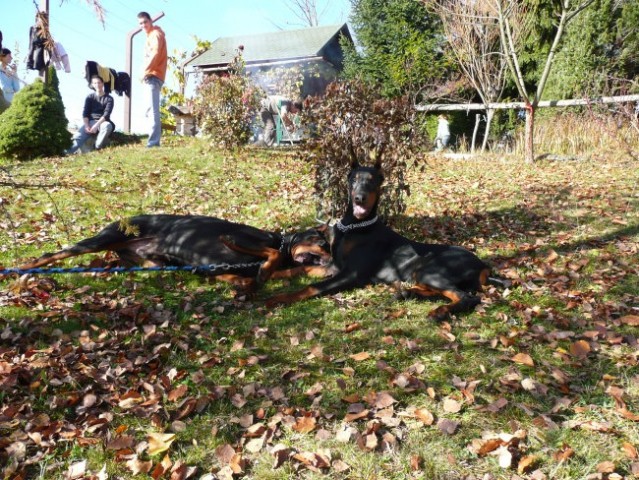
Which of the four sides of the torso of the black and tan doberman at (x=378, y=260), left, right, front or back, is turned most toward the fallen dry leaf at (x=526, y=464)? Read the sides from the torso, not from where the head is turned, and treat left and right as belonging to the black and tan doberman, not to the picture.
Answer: left

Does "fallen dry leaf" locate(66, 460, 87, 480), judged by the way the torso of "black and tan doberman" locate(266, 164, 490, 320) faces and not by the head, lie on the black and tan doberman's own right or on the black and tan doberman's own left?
on the black and tan doberman's own left

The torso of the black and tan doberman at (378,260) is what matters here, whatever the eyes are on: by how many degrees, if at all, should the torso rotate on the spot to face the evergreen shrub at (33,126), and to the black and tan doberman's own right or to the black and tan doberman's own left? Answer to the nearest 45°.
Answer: approximately 45° to the black and tan doberman's own right

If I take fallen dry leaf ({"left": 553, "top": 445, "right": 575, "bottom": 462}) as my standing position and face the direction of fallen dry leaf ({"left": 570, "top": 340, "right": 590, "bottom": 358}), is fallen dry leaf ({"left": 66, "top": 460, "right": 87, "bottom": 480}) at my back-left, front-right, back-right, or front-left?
back-left

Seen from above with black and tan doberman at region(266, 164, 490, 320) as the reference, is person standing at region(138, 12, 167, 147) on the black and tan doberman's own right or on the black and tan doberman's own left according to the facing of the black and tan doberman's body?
on the black and tan doberman's own right

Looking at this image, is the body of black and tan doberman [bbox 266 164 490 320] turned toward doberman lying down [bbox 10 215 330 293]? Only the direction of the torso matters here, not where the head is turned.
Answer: yes

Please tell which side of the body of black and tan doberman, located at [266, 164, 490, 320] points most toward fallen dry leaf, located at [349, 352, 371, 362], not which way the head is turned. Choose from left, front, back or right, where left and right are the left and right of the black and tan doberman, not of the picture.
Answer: left

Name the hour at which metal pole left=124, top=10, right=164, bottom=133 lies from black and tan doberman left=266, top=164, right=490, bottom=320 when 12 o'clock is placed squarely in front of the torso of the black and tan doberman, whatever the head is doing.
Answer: The metal pole is roughly at 2 o'clock from the black and tan doberman.

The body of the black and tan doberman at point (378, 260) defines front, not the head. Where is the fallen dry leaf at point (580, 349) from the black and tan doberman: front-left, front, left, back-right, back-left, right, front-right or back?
back-left

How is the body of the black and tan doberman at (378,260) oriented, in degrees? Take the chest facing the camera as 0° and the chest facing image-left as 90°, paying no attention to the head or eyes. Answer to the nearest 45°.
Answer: approximately 90°
